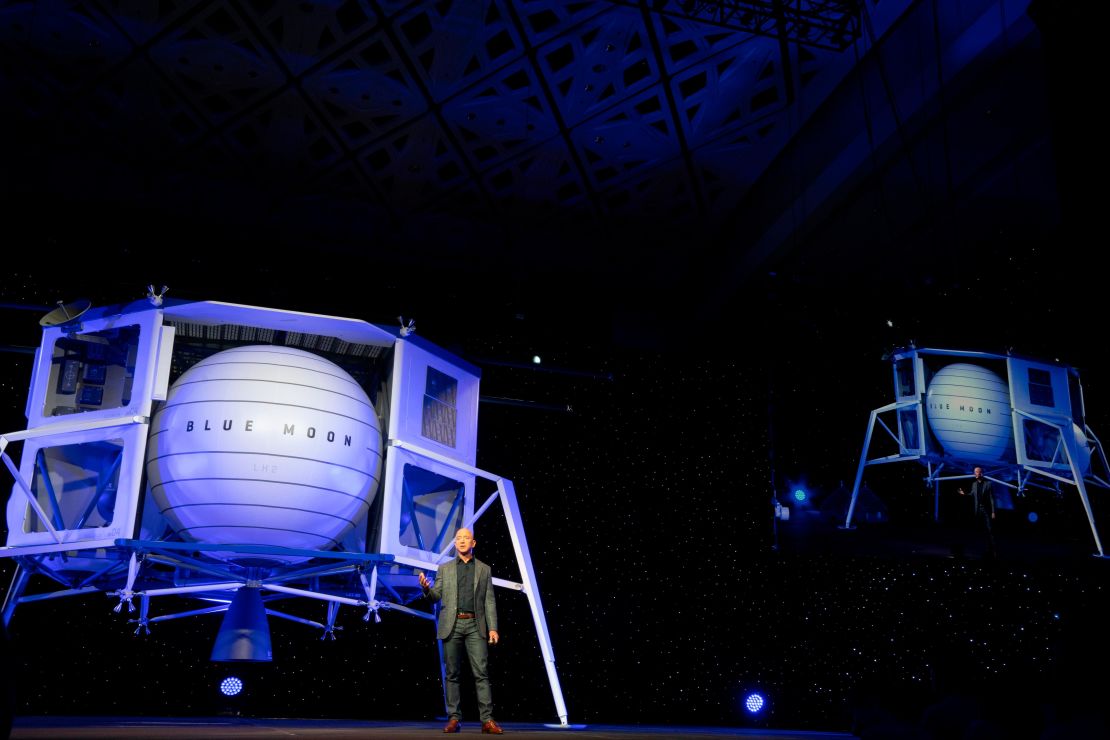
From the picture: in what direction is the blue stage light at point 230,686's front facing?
toward the camera

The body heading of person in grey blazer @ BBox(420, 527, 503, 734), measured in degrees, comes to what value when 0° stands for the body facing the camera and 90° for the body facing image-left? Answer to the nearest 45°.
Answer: approximately 0°

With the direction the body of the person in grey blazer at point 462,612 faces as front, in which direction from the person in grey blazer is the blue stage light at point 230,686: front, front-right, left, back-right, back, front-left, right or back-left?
back-right

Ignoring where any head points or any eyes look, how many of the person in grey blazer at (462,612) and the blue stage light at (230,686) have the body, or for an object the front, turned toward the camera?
2

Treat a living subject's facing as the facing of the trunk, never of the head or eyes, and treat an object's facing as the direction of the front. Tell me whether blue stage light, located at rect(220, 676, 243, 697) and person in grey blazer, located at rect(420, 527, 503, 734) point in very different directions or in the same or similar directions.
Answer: same or similar directions
